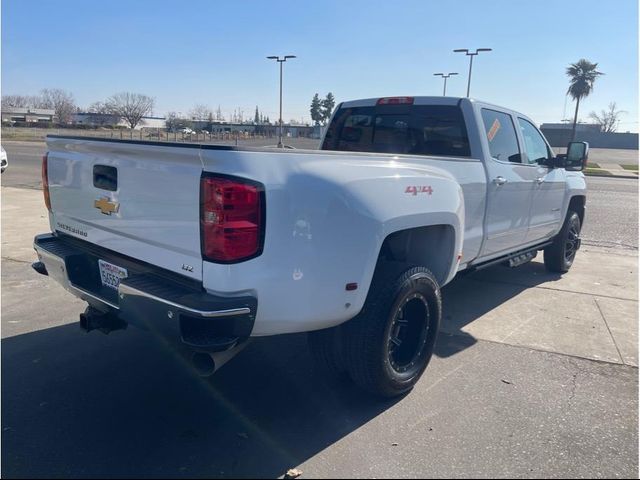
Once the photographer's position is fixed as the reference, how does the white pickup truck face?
facing away from the viewer and to the right of the viewer
